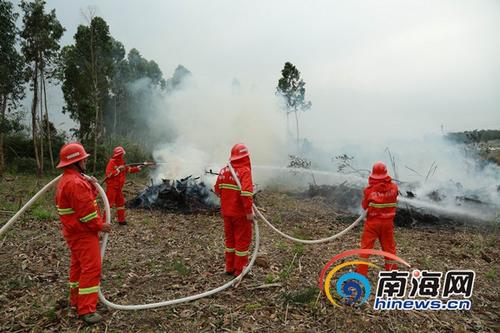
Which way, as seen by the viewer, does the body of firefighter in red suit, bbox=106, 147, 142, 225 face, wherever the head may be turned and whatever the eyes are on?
to the viewer's right

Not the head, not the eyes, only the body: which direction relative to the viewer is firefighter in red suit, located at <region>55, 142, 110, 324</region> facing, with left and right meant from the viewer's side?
facing to the right of the viewer

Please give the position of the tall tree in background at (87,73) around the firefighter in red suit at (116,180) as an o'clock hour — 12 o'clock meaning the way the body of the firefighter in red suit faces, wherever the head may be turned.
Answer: The tall tree in background is roughly at 9 o'clock from the firefighter in red suit.

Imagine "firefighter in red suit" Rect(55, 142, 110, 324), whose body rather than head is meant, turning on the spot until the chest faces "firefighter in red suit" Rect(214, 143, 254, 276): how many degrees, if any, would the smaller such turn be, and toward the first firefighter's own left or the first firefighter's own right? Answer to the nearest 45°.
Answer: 0° — they already face them

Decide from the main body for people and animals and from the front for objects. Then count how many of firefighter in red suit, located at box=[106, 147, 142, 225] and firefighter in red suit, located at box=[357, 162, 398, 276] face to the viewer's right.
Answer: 1

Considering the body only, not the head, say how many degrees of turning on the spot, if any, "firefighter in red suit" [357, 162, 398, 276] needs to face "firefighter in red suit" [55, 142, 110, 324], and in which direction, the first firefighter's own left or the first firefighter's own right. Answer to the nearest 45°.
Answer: approximately 135° to the first firefighter's own left

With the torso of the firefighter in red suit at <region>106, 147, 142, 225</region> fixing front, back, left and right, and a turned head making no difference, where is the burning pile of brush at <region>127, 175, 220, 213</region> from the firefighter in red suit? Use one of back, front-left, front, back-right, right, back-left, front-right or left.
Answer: front-left

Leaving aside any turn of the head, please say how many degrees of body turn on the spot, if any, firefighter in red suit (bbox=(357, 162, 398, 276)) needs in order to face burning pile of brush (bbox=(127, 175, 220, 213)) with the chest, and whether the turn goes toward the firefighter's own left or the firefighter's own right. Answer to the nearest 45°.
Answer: approximately 45° to the firefighter's own left

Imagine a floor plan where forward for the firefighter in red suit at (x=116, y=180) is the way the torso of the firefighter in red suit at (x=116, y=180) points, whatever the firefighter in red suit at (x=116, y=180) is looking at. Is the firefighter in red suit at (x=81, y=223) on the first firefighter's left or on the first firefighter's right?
on the first firefighter's right

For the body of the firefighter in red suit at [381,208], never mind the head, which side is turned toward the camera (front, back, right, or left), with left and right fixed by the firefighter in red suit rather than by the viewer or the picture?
back
